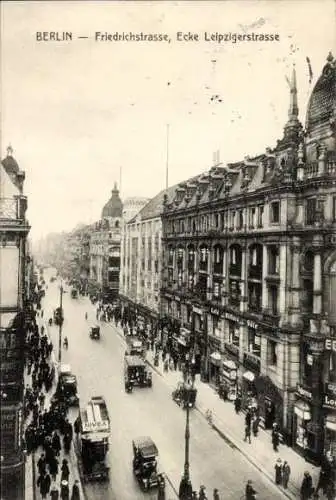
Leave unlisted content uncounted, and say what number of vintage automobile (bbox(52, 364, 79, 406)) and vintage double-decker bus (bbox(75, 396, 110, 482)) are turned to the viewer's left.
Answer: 0

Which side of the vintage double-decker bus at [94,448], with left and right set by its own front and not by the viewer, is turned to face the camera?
front

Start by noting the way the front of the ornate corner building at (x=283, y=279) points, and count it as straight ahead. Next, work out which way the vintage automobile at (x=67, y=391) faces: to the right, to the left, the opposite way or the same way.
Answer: to the left

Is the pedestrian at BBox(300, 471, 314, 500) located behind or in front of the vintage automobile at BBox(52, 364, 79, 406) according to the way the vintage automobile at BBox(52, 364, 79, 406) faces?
in front

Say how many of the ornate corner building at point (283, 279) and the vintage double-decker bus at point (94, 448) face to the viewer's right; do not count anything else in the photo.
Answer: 0

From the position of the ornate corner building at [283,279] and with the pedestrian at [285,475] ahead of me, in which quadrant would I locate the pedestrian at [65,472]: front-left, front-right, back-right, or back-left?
front-right

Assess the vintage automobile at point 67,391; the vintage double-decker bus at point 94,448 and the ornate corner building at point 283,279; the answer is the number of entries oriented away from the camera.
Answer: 0

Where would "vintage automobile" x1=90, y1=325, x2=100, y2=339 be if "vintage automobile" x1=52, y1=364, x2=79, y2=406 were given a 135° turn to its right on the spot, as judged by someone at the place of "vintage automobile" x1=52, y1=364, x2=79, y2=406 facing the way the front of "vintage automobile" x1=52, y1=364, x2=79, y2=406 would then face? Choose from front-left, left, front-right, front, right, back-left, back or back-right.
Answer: right

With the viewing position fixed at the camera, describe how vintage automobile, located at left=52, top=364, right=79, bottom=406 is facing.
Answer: facing the viewer and to the right of the viewer

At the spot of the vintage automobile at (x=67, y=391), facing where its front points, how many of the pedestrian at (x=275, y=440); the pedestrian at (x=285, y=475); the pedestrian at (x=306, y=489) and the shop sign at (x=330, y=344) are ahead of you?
4

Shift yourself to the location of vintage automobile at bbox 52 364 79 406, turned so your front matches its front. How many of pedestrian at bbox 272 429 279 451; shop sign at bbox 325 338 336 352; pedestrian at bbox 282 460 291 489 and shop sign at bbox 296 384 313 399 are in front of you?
4

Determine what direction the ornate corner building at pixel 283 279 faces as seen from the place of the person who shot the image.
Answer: facing the viewer and to the left of the viewer

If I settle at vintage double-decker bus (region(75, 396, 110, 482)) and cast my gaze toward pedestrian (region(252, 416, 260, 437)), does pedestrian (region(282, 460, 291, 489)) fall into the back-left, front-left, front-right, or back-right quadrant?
front-right
